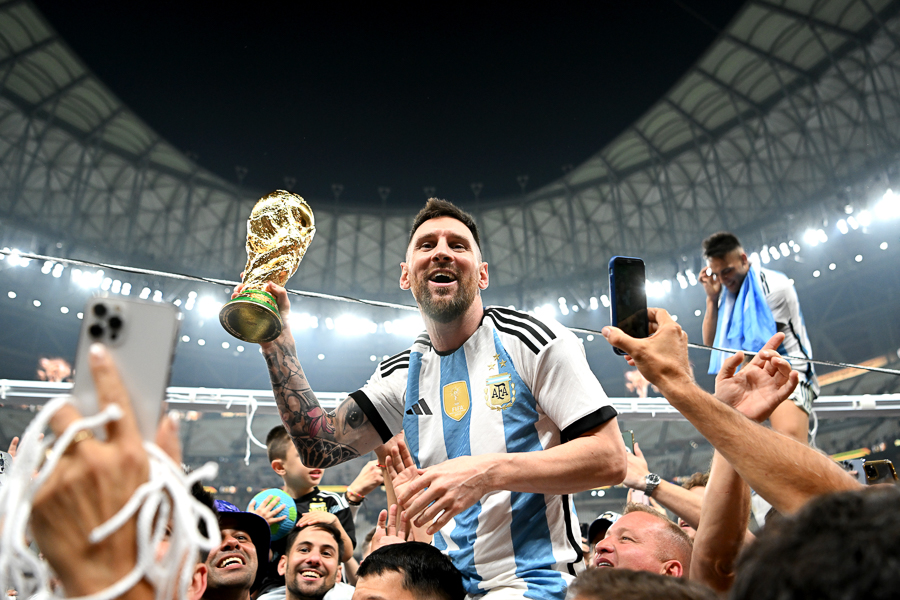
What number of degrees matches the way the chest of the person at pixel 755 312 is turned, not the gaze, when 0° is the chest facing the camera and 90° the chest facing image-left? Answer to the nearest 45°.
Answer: approximately 45°

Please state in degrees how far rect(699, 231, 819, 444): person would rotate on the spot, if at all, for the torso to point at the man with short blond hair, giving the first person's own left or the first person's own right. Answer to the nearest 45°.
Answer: approximately 45° to the first person's own left

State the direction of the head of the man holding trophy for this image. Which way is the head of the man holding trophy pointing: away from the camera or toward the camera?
toward the camera

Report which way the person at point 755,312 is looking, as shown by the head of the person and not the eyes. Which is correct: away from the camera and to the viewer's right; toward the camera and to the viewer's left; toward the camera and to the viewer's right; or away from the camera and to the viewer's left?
toward the camera and to the viewer's left

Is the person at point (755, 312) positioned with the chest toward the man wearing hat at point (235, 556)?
yes

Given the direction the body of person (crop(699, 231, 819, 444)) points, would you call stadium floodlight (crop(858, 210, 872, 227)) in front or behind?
behind

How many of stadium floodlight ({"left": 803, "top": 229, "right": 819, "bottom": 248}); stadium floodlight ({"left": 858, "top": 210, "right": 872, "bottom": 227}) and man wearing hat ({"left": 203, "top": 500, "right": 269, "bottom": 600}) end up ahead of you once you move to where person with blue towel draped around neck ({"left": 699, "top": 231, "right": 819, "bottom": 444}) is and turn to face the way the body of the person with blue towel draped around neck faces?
1
